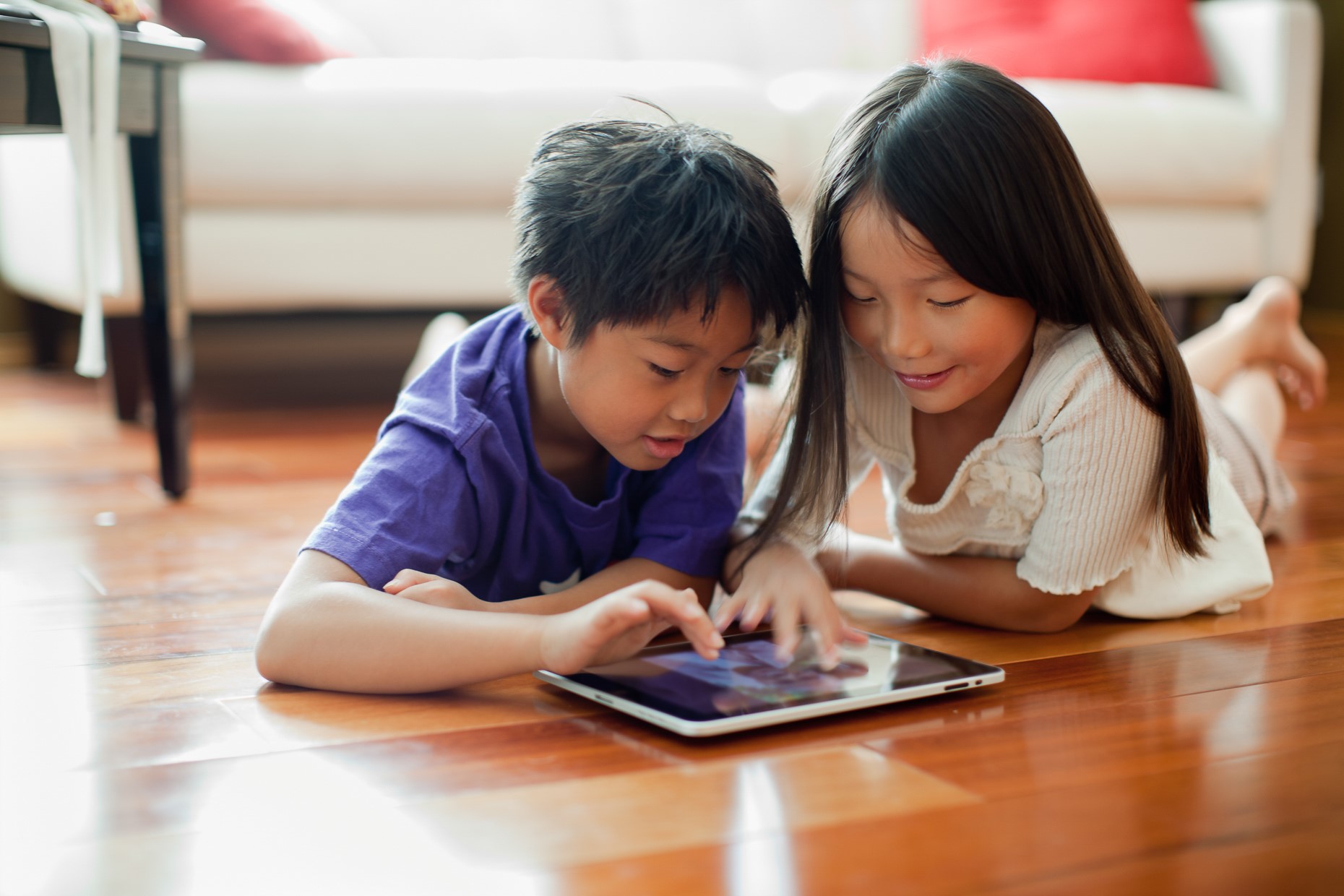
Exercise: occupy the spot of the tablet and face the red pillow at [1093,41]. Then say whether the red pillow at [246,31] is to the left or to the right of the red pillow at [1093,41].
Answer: left

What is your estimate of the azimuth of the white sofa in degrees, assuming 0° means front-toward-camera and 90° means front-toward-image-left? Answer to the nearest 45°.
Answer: approximately 0°

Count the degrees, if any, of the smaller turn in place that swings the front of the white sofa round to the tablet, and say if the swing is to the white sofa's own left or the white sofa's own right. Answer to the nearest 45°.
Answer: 0° — it already faces it

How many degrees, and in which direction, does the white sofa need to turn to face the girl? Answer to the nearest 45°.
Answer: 0° — it already faces them
